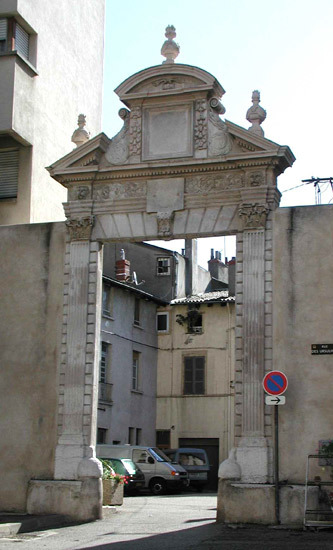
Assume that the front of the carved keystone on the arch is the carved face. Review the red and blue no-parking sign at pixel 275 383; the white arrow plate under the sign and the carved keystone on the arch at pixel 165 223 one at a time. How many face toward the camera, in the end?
3

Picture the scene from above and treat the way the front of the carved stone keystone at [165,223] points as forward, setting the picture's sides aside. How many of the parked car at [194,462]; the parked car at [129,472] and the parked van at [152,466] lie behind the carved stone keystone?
3

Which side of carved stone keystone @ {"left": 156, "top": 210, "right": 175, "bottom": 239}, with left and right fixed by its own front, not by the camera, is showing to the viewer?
front

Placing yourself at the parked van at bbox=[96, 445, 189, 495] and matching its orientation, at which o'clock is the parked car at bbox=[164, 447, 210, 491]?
the parked car at bbox=[164, 447, 210, 491] is roughly at 10 o'clock from the parked van at bbox=[96, 445, 189, 495].

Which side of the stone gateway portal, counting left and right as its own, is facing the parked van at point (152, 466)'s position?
back

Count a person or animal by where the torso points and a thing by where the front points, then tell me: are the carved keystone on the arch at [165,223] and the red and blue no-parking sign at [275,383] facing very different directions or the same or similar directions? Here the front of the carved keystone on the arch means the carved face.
same or similar directions

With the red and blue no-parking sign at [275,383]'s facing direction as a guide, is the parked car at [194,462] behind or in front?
behind

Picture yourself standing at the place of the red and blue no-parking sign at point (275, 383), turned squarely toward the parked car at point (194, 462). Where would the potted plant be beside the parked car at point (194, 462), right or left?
left

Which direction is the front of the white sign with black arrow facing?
toward the camera

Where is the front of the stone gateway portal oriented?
toward the camera

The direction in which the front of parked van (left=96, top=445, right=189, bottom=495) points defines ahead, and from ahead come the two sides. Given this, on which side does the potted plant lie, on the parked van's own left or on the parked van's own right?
on the parked van's own right

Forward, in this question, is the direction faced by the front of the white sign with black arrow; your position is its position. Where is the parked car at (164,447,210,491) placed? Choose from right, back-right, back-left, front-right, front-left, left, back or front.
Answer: back
